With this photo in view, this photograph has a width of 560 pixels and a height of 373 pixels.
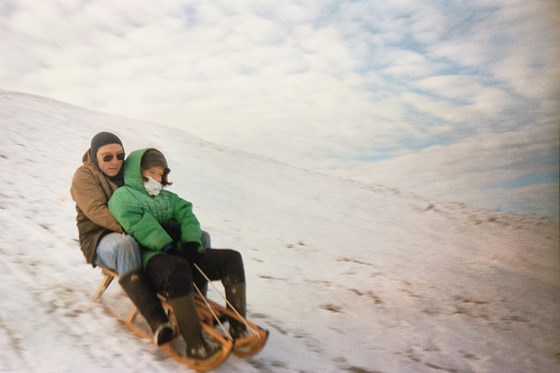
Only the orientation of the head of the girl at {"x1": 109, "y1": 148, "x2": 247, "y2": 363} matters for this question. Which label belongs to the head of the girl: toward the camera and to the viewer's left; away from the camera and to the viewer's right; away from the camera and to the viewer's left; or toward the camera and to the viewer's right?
toward the camera and to the viewer's right

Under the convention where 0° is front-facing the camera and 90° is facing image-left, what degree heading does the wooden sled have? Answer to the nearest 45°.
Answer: approximately 315°

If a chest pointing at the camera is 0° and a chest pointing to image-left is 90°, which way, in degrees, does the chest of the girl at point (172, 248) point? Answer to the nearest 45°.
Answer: approximately 315°

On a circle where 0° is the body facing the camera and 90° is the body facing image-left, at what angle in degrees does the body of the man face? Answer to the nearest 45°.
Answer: approximately 315°
